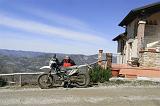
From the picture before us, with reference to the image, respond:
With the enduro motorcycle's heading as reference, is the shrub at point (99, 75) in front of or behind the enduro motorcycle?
behind

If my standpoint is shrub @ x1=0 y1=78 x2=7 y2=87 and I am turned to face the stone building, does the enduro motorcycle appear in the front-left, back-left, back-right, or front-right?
front-right

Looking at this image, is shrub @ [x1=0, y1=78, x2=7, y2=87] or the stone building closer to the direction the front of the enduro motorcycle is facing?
the shrub

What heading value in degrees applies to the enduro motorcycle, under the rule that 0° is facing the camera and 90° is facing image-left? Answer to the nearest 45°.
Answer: approximately 90°
